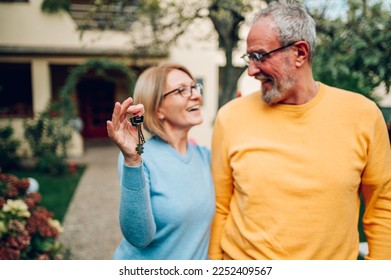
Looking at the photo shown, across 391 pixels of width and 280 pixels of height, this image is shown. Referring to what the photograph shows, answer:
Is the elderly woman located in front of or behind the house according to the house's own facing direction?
in front

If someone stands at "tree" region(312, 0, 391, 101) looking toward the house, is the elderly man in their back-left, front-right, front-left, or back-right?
back-left

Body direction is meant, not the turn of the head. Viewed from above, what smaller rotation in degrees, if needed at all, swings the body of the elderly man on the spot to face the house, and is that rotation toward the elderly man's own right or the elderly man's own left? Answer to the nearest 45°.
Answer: approximately 135° to the elderly man's own right

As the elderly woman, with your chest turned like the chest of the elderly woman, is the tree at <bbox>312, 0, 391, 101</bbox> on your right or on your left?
on your left

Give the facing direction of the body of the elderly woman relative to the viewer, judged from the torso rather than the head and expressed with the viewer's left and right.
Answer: facing the viewer and to the right of the viewer

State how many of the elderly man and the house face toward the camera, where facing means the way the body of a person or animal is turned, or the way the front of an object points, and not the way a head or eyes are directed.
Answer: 2

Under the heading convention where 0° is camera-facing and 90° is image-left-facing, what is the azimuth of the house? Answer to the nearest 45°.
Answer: approximately 0°

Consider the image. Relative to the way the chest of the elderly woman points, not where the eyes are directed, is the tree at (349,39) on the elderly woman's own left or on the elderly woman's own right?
on the elderly woman's own left

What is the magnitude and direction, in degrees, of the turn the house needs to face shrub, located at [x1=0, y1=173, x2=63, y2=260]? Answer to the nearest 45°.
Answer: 0° — it already faces it

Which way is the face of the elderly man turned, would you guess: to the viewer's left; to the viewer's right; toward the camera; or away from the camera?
to the viewer's left

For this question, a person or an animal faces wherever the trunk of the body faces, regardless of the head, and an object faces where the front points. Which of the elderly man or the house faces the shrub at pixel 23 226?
the house

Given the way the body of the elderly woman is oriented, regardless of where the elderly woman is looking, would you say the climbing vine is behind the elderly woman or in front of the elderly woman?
behind
